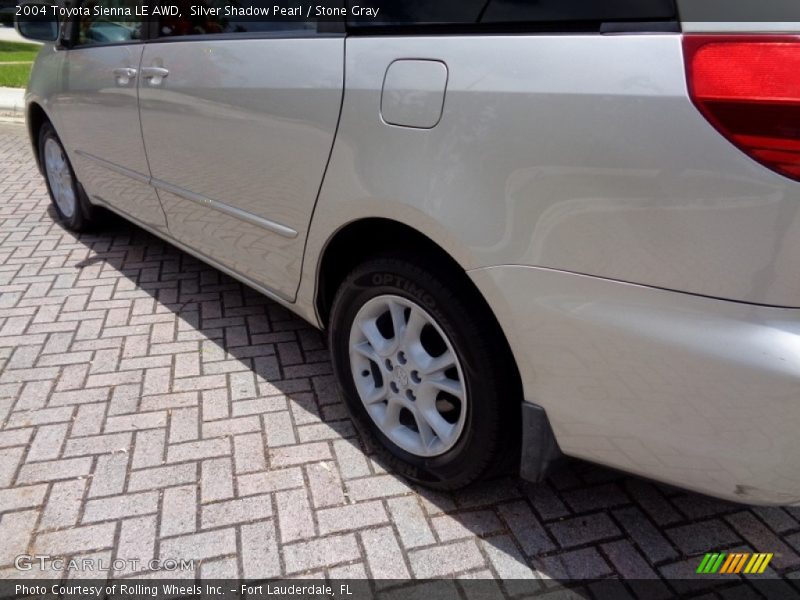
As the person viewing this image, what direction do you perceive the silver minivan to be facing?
facing away from the viewer and to the left of the viewer
